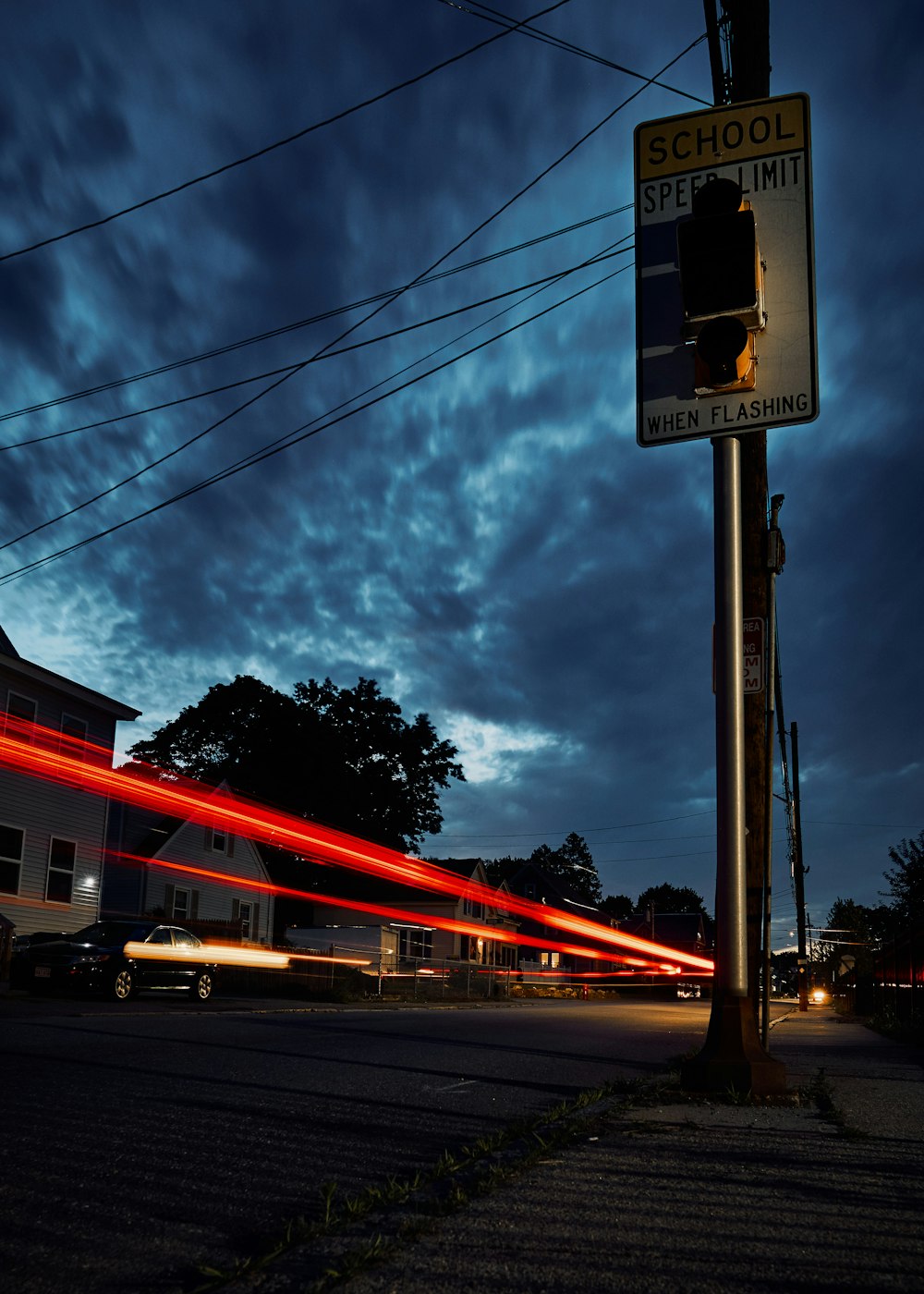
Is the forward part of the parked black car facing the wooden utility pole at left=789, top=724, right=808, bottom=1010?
no

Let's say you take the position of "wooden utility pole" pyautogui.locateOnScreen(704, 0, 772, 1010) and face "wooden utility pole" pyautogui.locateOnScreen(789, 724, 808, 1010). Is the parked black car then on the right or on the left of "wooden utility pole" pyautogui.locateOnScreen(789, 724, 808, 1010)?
left

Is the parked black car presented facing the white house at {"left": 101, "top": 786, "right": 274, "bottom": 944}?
no

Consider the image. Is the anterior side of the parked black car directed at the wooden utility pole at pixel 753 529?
no

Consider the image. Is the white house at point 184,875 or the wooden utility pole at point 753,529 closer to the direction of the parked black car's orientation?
the wooden utility pole

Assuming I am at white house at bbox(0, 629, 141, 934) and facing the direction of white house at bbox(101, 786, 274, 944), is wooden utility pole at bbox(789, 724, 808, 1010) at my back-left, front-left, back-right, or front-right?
front-right
